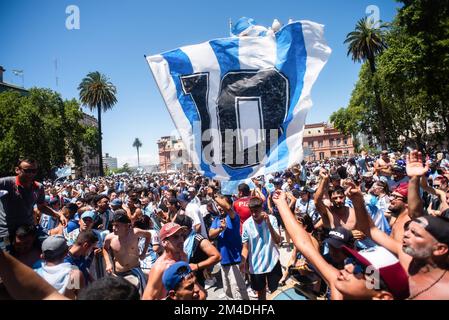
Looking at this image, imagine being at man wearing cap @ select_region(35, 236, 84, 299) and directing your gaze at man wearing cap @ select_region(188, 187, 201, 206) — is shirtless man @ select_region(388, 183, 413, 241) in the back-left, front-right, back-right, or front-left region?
front-right

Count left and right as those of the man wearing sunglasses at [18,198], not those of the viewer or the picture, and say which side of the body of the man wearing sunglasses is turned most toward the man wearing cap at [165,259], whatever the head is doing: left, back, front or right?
front

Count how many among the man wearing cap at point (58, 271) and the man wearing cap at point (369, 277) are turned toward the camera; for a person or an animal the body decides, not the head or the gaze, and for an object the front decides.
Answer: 0

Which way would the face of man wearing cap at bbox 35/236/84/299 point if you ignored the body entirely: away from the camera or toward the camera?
away from the camera

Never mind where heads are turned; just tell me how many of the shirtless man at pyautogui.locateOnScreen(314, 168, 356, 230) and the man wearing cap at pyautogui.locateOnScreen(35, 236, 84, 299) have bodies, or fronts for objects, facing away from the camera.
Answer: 1

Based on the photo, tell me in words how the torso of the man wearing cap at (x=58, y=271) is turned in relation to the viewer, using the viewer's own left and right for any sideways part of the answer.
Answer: facing away from the viewer

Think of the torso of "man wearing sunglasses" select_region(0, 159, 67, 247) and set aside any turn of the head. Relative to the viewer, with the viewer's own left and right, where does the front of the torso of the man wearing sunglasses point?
facing the viewer and to the right of the viewer

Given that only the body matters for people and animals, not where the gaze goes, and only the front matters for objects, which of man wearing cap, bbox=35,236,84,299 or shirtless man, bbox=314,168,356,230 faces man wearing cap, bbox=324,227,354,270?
the shirtless man
